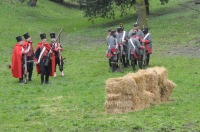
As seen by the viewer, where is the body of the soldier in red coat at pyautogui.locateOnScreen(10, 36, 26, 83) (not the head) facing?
to the viewer's right

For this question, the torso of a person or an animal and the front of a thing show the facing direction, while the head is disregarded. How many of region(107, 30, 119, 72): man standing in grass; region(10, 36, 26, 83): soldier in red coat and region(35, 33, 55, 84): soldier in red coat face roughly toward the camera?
1

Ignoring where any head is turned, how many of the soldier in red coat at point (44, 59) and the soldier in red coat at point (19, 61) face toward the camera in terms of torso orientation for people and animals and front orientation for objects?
1

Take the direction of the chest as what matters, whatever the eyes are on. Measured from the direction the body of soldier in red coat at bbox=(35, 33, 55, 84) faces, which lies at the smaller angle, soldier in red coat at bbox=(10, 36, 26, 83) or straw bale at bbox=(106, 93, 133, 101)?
the straw bale

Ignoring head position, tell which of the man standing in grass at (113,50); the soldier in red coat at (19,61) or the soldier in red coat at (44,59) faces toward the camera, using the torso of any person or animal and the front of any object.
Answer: the soldier in red coat at (44,59)
